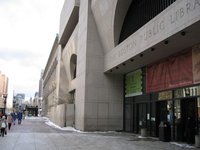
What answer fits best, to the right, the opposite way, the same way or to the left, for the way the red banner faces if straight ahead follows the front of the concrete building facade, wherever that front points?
the same way

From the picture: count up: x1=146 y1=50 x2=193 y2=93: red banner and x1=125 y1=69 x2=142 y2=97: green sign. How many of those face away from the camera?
0

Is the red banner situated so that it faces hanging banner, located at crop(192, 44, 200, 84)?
no

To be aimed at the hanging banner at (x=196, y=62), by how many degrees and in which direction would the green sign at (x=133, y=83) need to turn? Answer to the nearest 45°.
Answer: approximately 45° to its left

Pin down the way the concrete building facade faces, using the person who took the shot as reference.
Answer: facing the viewer and to the left of the viewer

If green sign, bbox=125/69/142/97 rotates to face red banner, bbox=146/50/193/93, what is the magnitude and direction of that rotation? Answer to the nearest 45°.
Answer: approximately 45° to its left

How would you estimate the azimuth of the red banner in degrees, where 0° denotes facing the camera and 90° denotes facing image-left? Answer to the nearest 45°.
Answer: approximately 45°

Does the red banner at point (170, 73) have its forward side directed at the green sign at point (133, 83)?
no
